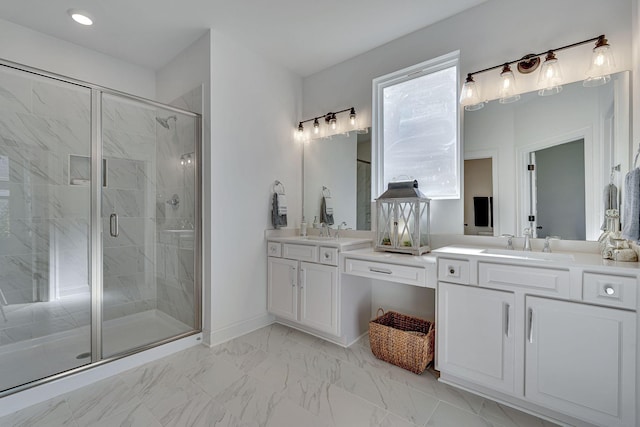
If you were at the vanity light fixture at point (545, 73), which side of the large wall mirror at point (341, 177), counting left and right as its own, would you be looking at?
left

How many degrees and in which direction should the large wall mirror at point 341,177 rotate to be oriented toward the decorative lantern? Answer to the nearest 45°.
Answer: approximately 90° to its left

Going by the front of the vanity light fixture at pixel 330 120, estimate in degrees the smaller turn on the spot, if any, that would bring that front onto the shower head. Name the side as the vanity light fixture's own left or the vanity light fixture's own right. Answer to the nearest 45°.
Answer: approximately 45° to the vanity light fixture's own right

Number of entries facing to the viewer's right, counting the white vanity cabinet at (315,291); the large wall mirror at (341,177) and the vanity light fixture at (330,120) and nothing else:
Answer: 0

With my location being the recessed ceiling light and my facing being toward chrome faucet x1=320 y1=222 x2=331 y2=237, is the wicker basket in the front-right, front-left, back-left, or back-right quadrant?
front-right

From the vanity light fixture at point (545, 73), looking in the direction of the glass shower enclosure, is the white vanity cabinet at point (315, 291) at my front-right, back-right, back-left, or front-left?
front-right

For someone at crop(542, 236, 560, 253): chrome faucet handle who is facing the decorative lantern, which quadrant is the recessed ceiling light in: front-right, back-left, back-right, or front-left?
front-left

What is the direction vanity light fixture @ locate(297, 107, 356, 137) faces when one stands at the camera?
facing the viewer and to the left of the viewer

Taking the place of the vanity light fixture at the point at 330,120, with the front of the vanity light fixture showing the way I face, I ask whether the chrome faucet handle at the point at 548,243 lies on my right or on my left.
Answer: on my left

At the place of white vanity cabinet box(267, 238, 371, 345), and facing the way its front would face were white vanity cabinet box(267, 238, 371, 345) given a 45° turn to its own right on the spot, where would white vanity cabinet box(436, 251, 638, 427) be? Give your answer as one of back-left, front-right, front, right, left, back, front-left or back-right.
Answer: back-left

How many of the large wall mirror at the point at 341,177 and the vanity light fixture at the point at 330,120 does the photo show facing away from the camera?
0
